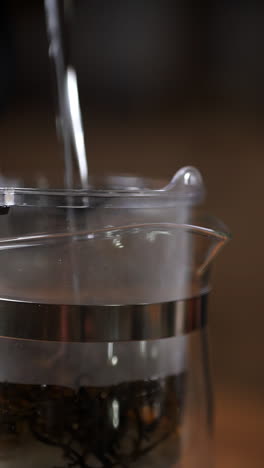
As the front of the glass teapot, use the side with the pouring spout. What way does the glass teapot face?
to the viewer's right
